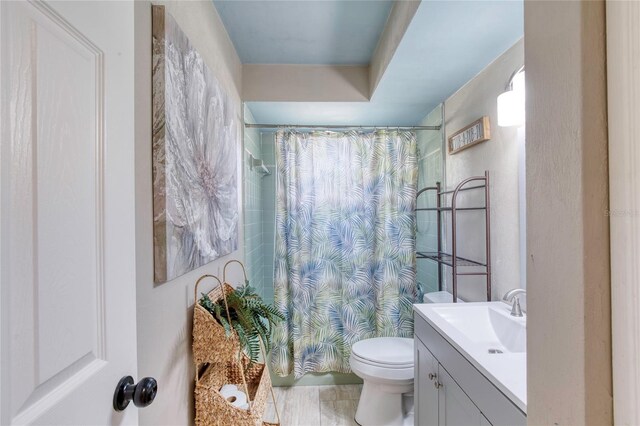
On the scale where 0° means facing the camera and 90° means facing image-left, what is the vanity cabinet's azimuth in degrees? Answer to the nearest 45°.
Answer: approximately 90°

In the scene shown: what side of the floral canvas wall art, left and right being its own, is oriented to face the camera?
right

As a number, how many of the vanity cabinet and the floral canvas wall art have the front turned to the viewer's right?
1

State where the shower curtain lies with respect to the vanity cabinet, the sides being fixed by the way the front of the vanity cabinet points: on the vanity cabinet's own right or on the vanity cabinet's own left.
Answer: on the vanity cabinet's own right

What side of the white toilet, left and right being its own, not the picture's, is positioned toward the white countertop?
left
